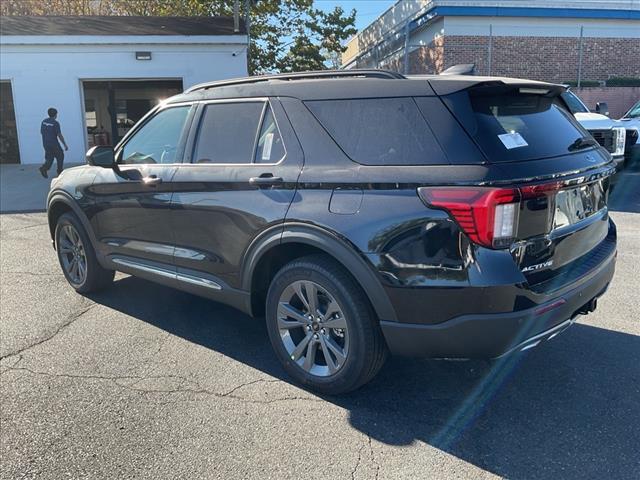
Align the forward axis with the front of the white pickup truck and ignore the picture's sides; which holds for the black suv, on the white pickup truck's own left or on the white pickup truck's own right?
on the white pickup truck's own right

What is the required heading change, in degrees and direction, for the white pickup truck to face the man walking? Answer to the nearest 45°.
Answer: approximately 135° to its right

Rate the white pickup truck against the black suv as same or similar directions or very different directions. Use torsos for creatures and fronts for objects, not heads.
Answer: very different directions

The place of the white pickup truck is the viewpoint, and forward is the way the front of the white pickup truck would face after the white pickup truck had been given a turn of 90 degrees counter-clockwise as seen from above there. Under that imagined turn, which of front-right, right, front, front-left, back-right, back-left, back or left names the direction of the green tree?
left

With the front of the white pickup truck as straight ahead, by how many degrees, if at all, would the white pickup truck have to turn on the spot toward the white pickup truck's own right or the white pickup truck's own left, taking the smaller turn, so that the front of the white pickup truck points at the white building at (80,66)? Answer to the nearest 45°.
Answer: approximately 135° to the white pickup truck's own right

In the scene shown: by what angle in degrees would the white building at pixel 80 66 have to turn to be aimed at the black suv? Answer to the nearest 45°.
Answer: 0° — it already faces it

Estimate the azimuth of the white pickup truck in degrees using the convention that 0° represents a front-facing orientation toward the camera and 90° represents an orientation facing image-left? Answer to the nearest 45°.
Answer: approximately 315°

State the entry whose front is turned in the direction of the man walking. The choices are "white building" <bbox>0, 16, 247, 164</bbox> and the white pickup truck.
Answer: the white building

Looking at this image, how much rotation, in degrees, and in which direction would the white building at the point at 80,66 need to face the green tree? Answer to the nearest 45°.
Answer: approximately 135° to its left

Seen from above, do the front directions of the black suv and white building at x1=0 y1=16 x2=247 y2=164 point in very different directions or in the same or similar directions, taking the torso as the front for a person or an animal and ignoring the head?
very different directions

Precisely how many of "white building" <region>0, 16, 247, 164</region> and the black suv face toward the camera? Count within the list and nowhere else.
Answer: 1

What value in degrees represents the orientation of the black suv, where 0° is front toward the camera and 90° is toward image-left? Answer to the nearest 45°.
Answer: approximately 135°

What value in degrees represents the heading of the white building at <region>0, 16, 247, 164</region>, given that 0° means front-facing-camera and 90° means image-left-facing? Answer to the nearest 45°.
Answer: approximately 0°

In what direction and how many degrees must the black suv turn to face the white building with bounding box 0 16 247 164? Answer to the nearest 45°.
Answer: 0° — it already faces it

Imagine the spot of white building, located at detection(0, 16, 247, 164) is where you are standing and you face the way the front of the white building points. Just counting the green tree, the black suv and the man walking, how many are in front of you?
2
